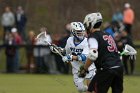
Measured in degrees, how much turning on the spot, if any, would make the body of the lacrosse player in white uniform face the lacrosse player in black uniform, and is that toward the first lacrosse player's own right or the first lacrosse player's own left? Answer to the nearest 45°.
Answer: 0° — they already face them

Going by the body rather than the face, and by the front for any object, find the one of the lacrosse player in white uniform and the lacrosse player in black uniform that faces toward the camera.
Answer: the lacrosse player in white uniform

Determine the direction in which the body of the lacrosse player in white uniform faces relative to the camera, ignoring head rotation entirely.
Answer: toward the camera

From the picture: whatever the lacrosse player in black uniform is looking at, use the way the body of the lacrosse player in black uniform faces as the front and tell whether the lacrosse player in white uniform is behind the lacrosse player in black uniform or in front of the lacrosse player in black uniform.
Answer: in front

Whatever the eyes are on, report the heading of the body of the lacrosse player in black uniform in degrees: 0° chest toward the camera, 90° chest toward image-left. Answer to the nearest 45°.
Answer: approximately 135°

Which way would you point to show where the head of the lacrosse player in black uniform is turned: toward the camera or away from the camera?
away from the camera

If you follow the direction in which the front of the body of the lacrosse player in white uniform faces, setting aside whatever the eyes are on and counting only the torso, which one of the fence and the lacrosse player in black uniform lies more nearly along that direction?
the lacrosse player in black uniform

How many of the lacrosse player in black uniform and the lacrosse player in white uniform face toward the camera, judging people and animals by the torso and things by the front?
1
